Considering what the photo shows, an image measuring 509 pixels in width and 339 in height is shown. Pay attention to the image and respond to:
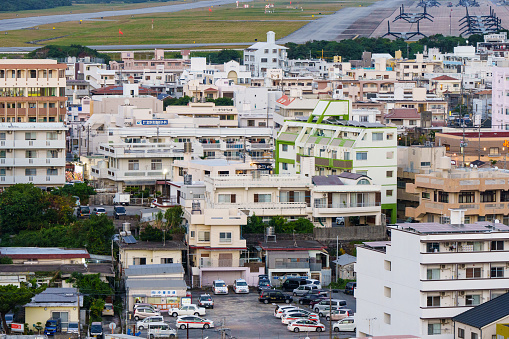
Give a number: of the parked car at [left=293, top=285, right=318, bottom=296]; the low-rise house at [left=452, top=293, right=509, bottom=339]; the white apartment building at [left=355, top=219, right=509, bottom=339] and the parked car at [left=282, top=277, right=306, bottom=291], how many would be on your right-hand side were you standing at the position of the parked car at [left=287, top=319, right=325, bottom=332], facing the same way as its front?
2

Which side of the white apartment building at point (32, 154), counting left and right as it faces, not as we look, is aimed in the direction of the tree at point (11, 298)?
front

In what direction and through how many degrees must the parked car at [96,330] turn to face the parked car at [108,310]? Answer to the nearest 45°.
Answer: approximately 180°

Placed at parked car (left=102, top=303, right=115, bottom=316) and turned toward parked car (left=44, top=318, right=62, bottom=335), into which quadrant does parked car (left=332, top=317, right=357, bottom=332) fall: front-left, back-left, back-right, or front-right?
back-left

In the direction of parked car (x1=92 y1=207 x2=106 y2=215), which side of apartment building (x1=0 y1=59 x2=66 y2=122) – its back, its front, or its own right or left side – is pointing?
front

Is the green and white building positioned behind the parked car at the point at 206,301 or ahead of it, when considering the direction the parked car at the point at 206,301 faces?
behind

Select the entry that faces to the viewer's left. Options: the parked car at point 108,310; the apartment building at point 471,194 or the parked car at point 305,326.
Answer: the parked car at point 305,326
